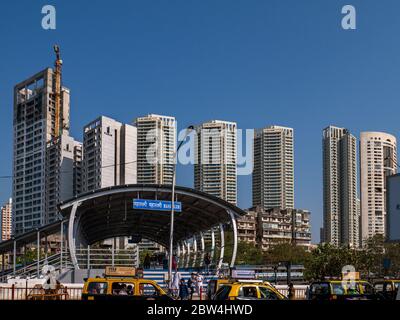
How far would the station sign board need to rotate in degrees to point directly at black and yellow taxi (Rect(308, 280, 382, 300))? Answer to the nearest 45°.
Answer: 0° — it already faces it

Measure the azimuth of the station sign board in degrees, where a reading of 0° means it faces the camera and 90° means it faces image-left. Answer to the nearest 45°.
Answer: approximately 0°

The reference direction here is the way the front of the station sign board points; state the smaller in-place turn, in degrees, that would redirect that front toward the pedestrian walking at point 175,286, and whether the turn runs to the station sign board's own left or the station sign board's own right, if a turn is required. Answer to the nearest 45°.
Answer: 0° — it already faces them

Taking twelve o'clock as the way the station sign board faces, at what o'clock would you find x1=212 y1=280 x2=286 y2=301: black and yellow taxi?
The black and yellow taxi is roughly at 12 o'clock from the station sign board.
